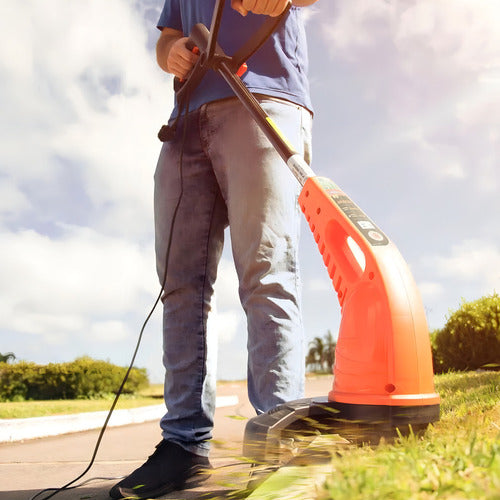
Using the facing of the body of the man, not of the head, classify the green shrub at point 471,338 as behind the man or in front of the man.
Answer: behind

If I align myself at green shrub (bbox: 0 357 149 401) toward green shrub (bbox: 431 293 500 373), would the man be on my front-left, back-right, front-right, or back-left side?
front-right

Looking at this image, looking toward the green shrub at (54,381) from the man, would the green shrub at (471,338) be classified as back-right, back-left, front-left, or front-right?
front-right

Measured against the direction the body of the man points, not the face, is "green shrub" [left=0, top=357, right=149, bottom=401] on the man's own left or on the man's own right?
on the man's own right

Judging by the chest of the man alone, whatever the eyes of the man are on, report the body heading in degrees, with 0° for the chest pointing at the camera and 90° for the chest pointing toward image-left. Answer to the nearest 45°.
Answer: approximately 45°

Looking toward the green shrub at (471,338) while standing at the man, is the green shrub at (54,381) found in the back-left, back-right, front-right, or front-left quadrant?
front-left
